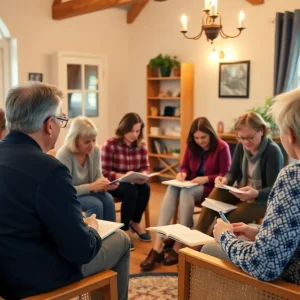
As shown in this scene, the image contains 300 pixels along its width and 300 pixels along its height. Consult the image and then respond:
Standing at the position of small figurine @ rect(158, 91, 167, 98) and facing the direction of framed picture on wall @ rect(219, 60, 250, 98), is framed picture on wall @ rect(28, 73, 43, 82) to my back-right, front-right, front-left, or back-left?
back-right

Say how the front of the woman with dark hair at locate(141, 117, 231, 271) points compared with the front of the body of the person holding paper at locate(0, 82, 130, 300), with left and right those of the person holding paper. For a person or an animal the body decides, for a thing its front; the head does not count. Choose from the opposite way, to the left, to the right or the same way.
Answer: the opposite way

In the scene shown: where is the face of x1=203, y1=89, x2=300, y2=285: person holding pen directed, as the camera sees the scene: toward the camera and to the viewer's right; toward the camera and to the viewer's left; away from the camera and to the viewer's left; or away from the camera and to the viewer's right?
away from the camera and to the viewer's left

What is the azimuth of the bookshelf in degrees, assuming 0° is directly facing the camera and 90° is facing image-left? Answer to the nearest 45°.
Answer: approximately 45°

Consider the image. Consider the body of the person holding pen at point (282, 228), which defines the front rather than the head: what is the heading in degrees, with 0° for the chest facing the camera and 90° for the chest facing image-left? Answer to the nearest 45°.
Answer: approximately 135°

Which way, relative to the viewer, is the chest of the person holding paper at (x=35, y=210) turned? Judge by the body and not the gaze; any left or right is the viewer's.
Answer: facing away from the viewer and to the right of the viewer

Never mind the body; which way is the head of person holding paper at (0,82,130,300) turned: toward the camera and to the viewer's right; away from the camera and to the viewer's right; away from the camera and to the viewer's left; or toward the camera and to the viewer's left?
away from the camera and to the viewer's right

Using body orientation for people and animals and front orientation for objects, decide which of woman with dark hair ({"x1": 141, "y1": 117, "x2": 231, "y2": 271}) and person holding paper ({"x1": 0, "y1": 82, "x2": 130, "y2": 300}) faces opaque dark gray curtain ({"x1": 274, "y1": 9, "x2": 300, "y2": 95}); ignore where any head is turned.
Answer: the person holding paper

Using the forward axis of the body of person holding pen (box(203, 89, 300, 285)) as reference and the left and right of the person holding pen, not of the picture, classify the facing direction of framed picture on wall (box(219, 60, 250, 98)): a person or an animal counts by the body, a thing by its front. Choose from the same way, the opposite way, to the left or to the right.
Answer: to the left

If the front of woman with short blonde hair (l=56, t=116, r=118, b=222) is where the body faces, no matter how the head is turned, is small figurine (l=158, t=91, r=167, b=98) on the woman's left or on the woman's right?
on the woman's left

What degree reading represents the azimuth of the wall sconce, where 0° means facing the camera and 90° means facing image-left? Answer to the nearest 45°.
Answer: approximately 45°

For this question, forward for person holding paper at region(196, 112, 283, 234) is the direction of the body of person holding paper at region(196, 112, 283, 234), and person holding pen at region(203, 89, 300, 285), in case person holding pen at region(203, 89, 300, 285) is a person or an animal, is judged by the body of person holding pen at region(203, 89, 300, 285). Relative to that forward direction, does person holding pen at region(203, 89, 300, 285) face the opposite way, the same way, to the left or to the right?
to the right

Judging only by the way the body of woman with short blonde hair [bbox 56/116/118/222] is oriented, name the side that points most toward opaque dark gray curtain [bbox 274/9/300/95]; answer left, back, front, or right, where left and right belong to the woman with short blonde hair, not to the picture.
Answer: left
